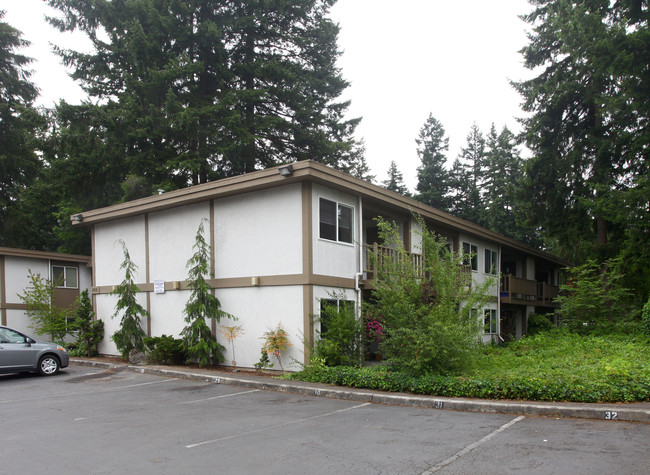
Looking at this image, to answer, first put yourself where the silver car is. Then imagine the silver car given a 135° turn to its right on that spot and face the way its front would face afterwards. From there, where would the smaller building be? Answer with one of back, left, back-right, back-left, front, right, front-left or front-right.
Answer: back-right

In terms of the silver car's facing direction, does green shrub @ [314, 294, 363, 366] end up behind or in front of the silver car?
in front

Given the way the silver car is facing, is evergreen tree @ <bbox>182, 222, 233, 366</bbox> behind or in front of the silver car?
in front

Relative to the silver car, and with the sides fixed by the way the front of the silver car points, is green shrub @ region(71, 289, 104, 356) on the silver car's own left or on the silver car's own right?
on the silver car's own left

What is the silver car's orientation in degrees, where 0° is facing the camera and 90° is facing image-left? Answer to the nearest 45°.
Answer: approximately 270°
